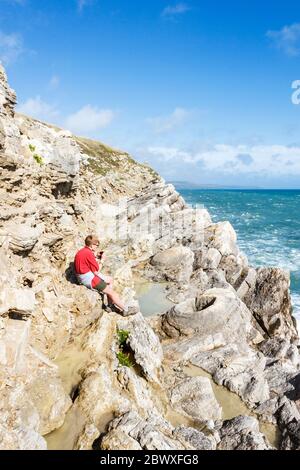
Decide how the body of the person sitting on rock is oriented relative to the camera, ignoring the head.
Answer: to the viewer's right

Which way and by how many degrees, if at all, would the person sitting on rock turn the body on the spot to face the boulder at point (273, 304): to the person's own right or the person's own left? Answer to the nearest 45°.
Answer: approximately 45° to the person's own left

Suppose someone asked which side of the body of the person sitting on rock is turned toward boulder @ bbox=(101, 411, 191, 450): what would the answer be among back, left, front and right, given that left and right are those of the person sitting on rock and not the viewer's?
right
